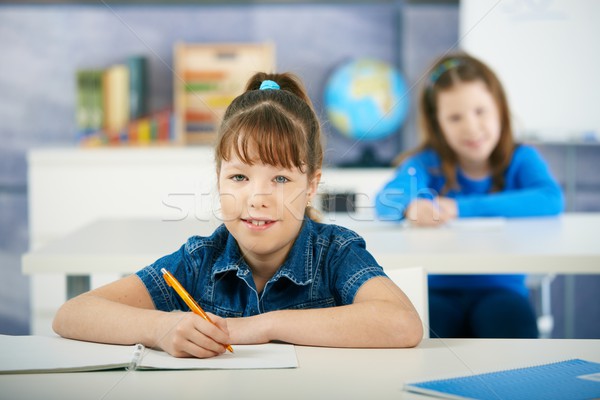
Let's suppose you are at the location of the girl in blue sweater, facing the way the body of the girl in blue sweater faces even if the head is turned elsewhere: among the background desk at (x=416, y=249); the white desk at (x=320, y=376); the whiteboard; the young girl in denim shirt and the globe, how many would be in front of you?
3

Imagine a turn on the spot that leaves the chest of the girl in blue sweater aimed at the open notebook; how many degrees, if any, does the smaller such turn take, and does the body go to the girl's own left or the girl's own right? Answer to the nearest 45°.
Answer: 0° — they already face it

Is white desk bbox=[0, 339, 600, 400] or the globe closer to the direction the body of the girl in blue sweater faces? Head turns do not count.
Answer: the white desk

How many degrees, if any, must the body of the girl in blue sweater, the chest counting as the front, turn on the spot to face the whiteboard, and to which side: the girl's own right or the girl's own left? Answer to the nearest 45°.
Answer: approximately 180°

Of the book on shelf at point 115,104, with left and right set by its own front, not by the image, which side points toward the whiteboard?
left

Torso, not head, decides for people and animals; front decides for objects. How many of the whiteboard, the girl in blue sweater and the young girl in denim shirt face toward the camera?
3

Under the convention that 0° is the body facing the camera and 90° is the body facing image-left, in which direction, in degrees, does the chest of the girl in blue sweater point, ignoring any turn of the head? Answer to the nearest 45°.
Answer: approximately 0°

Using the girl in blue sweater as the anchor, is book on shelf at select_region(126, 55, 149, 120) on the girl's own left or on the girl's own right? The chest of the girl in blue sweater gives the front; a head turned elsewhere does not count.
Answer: on the girl's own right
